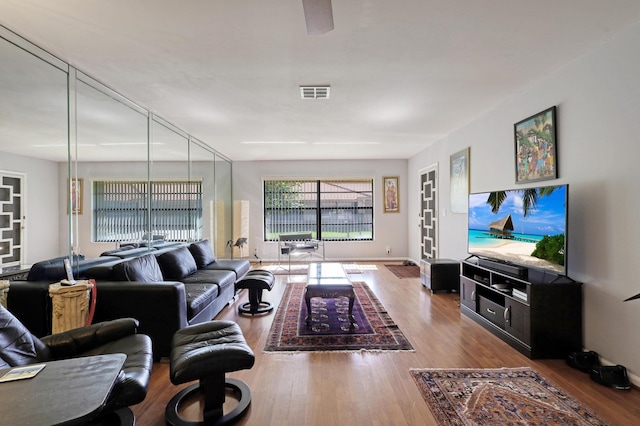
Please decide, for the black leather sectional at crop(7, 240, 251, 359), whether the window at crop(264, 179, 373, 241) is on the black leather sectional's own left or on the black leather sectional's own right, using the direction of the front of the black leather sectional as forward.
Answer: on the black leather sectional's own left

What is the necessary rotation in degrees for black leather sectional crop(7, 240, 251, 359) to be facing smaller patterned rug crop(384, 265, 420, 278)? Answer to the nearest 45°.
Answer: approximately 45° to its left

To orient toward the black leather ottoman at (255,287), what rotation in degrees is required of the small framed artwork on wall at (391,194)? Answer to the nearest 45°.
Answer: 0° — it already faces it

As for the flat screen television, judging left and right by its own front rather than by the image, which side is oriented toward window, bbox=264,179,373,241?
right

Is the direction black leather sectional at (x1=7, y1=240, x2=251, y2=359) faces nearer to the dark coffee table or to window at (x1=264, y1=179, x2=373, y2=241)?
the dark coffee table

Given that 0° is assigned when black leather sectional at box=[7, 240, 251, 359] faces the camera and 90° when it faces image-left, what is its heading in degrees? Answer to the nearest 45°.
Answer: approximately 315°

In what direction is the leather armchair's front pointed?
to the viewer's right

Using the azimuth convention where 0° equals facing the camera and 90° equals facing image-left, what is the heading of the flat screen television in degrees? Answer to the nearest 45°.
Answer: approximately 45°

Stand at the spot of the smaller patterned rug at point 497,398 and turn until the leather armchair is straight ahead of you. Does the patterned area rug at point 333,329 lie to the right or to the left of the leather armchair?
right

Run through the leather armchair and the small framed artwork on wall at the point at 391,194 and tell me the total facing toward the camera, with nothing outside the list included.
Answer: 1

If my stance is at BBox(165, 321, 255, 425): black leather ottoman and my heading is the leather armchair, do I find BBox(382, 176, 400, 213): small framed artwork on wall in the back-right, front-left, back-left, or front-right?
back-right
